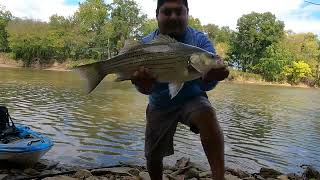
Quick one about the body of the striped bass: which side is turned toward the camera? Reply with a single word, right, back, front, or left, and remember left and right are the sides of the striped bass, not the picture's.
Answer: right

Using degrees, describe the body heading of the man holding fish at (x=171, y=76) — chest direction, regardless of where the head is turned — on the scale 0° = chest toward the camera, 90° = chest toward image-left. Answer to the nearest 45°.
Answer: approximately 0°
